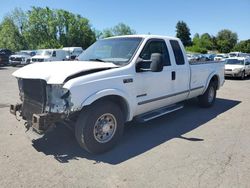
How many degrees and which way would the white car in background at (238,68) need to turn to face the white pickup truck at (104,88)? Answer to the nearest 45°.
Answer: approximately 45° to its left

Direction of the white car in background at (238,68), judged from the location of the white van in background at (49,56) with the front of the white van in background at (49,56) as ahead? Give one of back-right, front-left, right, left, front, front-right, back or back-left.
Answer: left

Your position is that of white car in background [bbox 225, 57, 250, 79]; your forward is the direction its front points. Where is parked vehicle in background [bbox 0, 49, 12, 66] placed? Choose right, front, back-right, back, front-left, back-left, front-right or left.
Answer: front-right

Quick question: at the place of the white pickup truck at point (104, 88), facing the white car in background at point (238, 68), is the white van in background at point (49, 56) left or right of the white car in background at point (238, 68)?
left

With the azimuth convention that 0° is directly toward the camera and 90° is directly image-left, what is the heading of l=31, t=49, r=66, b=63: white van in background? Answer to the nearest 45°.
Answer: approximately 45°

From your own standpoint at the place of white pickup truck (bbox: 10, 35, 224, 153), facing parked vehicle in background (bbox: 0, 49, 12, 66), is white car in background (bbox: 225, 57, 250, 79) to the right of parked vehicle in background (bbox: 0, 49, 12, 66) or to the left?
right

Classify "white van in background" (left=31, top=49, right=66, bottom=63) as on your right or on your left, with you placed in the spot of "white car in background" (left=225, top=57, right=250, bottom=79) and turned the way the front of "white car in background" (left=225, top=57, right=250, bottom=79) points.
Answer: on your right

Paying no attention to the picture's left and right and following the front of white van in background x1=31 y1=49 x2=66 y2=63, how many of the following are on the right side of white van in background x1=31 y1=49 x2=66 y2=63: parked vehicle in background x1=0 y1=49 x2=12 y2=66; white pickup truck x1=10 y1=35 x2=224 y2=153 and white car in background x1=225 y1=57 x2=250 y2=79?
1

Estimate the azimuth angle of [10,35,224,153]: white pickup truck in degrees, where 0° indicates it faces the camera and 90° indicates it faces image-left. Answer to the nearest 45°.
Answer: approximately 45°

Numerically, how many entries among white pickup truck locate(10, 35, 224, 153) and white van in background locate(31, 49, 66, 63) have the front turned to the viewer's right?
0

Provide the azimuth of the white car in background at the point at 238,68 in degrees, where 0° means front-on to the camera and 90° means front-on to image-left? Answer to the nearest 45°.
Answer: approximately 45°

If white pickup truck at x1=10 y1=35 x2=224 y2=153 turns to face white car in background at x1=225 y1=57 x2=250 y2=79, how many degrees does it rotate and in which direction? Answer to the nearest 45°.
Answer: approximately 180°
